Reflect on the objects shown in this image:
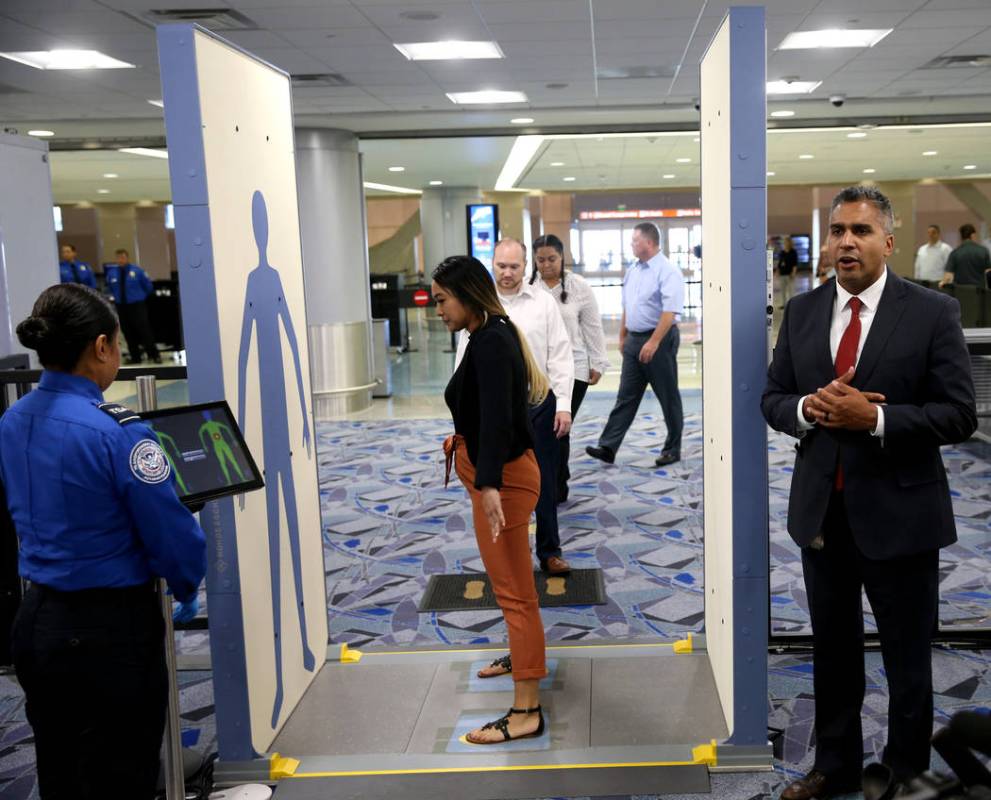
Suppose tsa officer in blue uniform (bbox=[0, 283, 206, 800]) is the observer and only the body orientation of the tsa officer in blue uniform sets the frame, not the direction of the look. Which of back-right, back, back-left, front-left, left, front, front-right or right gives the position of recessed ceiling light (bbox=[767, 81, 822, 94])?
front

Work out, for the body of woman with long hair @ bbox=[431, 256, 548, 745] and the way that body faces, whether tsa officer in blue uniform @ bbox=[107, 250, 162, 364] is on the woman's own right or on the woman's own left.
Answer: on the woman's own right

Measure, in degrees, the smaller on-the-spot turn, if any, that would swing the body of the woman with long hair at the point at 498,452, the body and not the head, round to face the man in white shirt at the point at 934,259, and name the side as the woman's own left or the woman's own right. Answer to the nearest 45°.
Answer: approximately 135° to the woman's own right

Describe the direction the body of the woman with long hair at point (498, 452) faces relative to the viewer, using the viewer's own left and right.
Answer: facing to the left of the viewer

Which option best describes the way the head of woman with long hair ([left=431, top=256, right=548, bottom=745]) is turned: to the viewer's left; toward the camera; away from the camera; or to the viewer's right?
to the viewer's left

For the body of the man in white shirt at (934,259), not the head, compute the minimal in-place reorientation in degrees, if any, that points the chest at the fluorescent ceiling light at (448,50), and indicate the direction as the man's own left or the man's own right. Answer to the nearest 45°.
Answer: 0° — they already face it

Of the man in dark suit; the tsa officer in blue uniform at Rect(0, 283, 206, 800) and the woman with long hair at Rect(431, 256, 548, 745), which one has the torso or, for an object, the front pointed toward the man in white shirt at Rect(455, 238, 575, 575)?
the tsa officer in blue uniform

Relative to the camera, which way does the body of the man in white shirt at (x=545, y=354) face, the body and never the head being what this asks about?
toward the camera

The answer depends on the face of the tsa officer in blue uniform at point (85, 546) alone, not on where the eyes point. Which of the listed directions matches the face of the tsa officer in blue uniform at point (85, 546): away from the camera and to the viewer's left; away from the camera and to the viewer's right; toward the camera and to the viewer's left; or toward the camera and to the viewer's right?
away from the camera and to the viewer's right

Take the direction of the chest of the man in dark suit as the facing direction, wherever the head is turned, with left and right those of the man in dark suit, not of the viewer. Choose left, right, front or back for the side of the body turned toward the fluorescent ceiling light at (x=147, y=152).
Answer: right

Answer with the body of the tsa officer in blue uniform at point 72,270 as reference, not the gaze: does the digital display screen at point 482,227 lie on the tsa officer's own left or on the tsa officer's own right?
on the tsa officer's own left

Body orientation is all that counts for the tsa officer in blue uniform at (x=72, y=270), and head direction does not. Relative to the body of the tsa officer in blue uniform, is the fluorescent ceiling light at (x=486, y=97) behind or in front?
in front

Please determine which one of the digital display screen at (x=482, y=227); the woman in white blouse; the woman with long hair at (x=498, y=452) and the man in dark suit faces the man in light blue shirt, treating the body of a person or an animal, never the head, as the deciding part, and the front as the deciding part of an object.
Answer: the digital display screen
